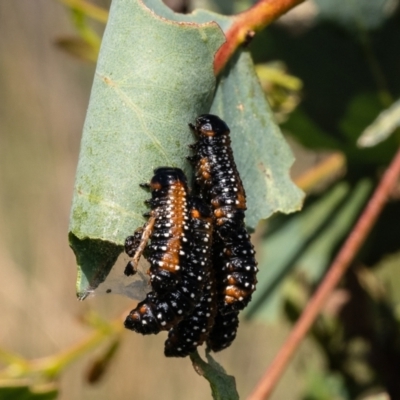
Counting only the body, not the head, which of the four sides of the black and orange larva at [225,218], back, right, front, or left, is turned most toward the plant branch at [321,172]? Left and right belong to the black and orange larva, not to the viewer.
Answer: right

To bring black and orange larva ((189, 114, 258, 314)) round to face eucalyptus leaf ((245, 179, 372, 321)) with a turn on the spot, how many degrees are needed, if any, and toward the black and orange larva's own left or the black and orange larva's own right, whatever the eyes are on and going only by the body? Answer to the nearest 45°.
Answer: approximately 90° to the black and orange larva's own right
